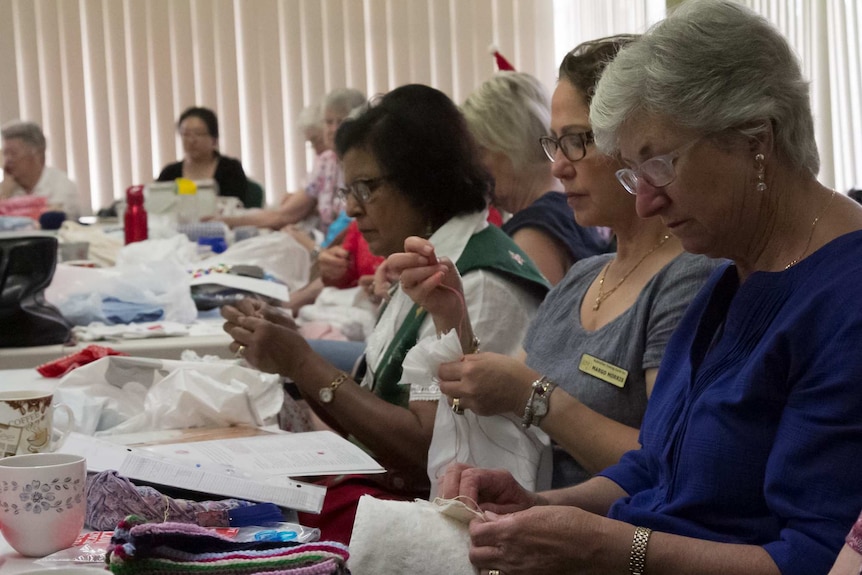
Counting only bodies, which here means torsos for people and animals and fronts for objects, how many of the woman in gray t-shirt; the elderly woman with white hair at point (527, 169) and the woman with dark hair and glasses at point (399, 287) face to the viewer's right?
0

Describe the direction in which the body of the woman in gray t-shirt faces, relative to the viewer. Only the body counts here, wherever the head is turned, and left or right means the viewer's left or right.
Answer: facing the viewer and to the left of the viewer

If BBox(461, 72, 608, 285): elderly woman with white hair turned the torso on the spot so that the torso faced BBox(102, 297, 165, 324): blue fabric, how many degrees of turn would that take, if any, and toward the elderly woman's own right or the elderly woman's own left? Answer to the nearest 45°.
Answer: approximately 45° to the elderly woman's own left

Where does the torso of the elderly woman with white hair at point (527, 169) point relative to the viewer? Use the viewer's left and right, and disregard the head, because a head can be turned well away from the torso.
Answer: facing away from the viewer and to the left of the viewer

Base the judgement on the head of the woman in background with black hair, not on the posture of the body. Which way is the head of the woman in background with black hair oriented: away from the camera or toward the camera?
toward the camera

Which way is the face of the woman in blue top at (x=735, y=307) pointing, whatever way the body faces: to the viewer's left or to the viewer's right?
to the viewer's left

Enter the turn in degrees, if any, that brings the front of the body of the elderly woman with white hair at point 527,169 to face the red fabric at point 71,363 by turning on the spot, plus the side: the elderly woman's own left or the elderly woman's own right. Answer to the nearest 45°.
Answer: approximately 90° to the elderly woman's own left

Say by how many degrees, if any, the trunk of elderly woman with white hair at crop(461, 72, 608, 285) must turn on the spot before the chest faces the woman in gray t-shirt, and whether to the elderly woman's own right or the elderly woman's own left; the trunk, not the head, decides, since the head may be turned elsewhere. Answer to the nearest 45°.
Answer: approximately 135° to the elderly woman's own left

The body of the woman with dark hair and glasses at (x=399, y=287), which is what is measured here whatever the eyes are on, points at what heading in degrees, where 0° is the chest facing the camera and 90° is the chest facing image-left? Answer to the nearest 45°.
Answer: approximately 90°
